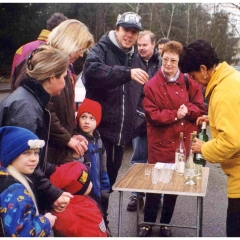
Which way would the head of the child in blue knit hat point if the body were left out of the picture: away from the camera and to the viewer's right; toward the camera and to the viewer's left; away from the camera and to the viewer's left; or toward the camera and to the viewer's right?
toward the camera and to the viewer's right

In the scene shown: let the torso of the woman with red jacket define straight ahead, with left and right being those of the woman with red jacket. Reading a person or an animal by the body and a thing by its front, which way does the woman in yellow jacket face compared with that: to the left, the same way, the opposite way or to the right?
to the right

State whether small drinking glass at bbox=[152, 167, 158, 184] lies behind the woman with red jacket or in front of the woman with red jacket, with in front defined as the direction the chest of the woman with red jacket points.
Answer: in front

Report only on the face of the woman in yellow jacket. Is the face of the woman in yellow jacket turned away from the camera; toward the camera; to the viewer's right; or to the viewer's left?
to the viewer's left

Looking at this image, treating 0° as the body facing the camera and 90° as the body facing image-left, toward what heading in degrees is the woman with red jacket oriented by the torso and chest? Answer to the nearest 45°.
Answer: approximately 0°

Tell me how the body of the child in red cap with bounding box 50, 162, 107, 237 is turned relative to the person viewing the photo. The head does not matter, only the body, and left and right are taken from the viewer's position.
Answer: facing away from the viewer and to the right of the viewer

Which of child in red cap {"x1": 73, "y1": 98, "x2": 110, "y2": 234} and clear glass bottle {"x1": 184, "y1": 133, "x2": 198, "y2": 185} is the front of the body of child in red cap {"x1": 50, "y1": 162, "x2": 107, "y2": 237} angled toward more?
the clear glass bottle

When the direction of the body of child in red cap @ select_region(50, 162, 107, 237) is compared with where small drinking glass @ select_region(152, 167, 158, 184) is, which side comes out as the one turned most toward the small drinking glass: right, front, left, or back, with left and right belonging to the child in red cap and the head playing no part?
front

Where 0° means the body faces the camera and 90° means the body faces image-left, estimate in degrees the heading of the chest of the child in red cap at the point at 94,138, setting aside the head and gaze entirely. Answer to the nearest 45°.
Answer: approximately 45°

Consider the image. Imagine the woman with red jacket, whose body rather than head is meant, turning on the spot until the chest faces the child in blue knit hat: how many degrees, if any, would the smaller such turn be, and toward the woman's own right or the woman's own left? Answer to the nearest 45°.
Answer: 0° — they already face them

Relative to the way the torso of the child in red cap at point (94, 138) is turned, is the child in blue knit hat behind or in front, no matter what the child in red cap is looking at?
in front

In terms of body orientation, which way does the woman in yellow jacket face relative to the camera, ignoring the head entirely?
to the viewer's left
